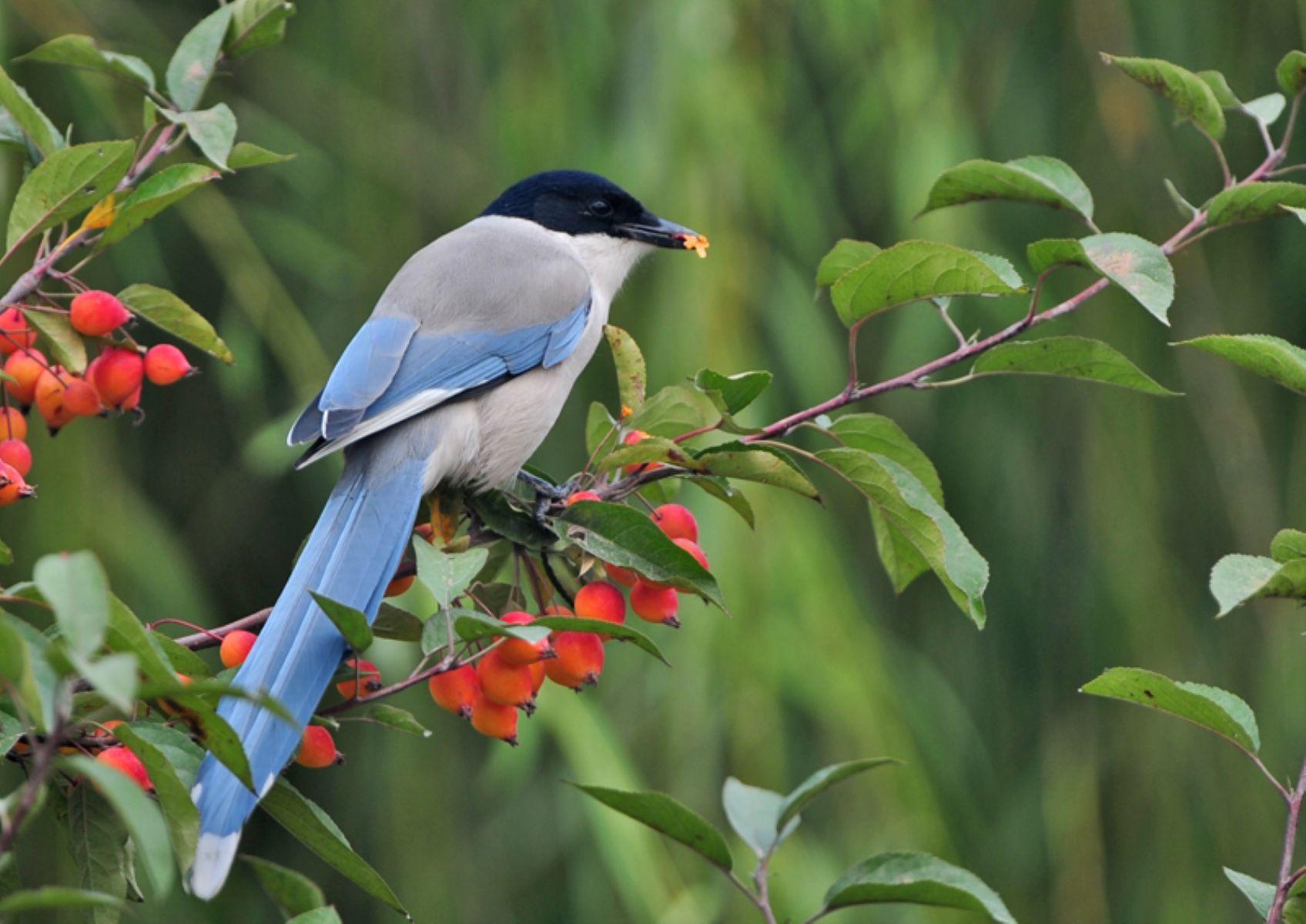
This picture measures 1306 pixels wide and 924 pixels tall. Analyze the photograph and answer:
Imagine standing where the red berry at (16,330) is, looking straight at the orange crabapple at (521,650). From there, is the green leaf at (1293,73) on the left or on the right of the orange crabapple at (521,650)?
left

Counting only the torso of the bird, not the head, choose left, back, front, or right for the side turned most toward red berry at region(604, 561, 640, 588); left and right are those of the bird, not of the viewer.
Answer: front

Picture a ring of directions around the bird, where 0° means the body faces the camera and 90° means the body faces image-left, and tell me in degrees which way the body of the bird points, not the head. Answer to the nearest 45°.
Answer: approximately 270°
